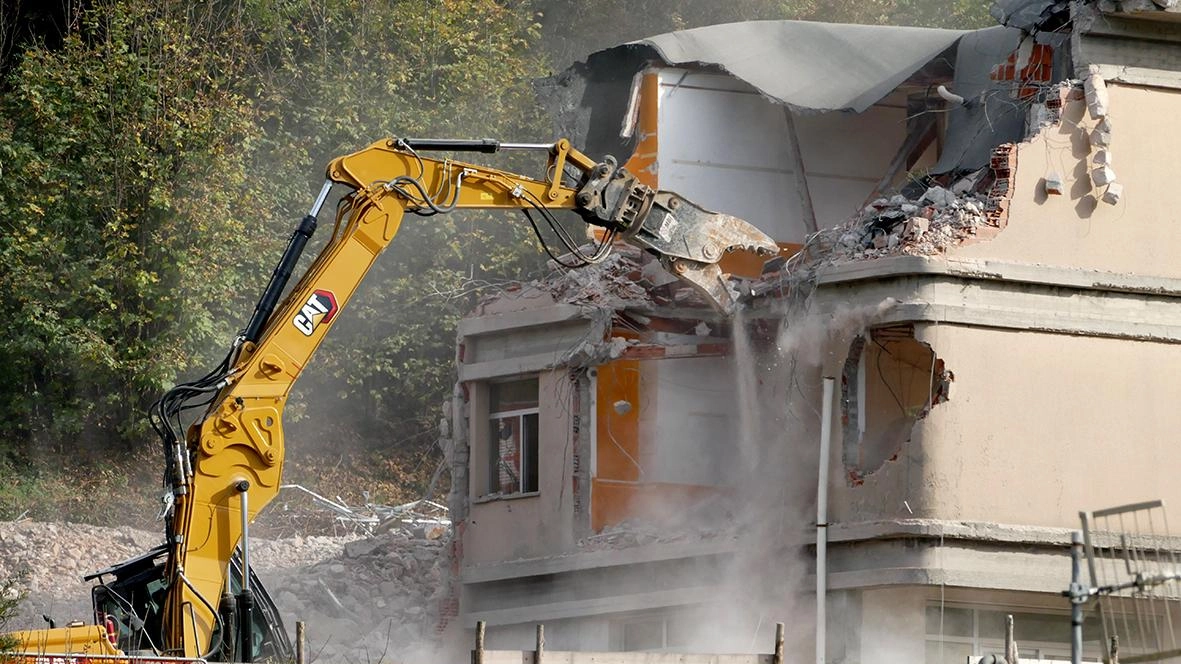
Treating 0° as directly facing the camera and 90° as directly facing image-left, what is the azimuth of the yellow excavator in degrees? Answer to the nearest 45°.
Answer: approximately 270°

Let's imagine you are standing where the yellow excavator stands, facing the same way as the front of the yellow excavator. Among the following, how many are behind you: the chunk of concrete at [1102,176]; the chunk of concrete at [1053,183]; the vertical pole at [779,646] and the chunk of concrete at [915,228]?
0

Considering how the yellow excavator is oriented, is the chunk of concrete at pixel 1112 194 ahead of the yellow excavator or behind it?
ahead

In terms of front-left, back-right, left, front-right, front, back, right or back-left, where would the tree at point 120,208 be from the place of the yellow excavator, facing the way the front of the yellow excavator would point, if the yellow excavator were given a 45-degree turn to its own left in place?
front-left

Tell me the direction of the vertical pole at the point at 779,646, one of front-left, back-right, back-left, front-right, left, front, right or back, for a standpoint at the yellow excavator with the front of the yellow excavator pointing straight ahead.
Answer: front

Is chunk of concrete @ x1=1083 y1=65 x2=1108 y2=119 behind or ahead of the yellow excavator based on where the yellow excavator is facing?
ahead

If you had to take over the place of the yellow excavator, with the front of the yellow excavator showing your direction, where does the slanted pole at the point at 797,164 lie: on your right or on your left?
on your left

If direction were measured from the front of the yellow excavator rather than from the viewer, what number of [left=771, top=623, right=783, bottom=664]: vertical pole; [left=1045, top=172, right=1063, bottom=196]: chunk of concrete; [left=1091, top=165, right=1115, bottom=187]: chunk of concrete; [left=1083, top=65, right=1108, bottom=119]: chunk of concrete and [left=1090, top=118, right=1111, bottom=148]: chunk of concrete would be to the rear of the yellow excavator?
0

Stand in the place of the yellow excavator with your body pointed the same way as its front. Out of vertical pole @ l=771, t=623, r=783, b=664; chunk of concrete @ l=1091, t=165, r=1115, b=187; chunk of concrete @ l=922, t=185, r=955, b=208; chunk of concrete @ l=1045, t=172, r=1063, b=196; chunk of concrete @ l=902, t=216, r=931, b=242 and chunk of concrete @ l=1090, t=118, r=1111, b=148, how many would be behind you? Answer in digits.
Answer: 0

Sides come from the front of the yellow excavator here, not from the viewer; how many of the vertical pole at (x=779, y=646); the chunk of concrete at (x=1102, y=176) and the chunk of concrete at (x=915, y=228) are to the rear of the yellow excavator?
0
